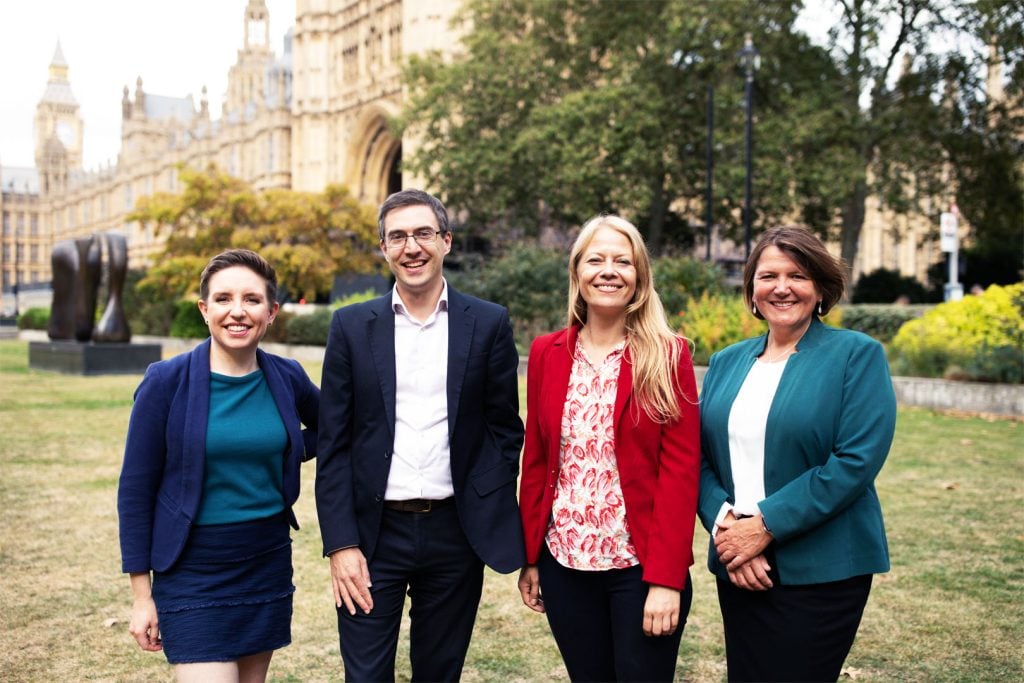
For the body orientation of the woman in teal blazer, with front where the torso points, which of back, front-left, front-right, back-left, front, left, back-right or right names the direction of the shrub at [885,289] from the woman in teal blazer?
back-right

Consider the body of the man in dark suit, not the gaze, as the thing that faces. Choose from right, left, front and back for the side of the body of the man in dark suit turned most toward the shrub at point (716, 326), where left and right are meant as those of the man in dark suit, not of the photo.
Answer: back

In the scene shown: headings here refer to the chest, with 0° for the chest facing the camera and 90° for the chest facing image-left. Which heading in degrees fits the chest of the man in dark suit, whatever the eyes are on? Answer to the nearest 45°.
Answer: approximately 0°

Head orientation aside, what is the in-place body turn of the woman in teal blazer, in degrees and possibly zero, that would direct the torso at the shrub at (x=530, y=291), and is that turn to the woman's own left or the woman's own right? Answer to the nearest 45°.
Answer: approximately 135° to the woman's own right

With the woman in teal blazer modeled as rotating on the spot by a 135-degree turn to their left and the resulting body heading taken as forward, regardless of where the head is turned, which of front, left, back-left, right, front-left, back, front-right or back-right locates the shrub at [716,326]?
left

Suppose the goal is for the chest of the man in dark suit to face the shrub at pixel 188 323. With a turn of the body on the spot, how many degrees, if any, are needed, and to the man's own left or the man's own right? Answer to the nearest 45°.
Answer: approximately 180°

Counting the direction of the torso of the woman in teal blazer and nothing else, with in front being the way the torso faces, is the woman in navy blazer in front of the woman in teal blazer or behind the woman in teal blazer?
in front

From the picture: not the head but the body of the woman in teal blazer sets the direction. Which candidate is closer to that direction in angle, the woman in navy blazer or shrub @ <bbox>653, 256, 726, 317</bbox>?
the woman in navy blazer

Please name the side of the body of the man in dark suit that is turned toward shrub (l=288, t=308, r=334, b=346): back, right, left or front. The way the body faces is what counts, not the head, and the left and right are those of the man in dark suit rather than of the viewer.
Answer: back
